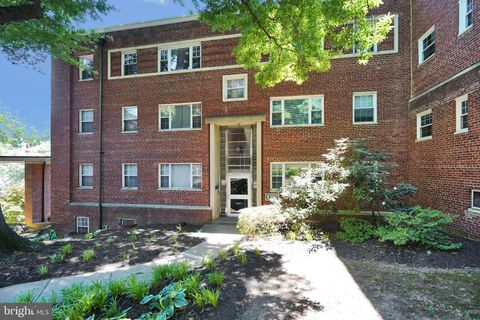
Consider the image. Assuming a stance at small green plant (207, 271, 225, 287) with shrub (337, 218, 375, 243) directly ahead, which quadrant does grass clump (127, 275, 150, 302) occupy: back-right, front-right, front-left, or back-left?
back-left

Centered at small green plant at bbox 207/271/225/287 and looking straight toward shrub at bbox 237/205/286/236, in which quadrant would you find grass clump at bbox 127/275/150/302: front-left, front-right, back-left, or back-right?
back-left

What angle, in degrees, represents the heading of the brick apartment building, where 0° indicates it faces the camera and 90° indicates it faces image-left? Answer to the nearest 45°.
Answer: approximately 0°

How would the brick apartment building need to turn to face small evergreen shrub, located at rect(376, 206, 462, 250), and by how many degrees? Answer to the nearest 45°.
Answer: approximately 45° to its left

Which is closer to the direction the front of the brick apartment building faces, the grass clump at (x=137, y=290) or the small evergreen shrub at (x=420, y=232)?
the grass clump

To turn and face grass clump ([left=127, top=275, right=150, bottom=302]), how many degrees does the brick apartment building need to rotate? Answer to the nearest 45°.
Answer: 0° — it already faces it

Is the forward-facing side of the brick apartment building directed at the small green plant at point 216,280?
yes
